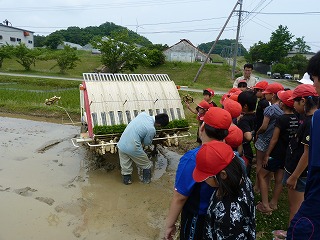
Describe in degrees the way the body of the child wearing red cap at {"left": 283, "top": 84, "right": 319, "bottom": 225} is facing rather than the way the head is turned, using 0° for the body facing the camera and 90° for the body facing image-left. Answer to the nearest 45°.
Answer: approximately 90°

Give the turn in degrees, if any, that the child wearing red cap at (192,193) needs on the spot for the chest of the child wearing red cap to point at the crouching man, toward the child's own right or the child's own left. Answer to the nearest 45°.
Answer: approximately 45° to the child's own right

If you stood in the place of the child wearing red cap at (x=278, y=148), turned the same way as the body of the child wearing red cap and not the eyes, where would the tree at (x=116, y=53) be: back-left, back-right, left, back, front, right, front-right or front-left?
front

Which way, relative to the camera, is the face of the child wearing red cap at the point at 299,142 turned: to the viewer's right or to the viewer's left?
to the viewer's left

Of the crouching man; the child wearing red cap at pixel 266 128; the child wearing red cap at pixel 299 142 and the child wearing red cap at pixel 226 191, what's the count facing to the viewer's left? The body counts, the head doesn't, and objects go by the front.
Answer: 3

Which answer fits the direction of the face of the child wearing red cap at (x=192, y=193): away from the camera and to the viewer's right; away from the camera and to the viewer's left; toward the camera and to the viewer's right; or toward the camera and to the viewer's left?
away from the camera and to the viewer's left

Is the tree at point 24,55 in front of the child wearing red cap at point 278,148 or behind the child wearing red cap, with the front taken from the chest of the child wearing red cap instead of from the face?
in front

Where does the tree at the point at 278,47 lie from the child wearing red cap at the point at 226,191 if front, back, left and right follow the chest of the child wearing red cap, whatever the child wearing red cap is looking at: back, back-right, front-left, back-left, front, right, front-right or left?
right

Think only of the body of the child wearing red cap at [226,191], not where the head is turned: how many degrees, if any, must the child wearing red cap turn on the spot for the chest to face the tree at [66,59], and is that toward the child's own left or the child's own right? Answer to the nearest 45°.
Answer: approximately 45° to the child's own right

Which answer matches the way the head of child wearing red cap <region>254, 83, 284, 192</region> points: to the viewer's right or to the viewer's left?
to the viewer's left

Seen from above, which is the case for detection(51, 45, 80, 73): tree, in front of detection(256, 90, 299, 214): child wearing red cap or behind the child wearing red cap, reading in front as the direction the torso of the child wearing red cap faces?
in front

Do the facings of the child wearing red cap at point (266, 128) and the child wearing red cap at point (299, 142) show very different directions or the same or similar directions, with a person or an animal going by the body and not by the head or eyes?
same or similar directions

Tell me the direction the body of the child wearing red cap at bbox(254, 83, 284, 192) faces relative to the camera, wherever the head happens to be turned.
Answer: to the viewer's left

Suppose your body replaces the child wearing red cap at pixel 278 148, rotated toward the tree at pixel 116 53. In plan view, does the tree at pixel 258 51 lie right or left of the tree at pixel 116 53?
right
